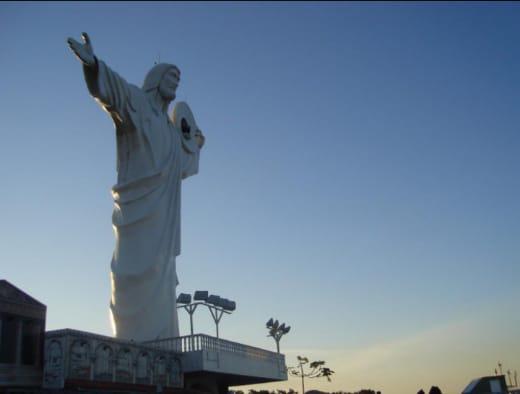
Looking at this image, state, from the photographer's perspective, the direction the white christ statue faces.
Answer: facing the viewer and to the right of the viewer
